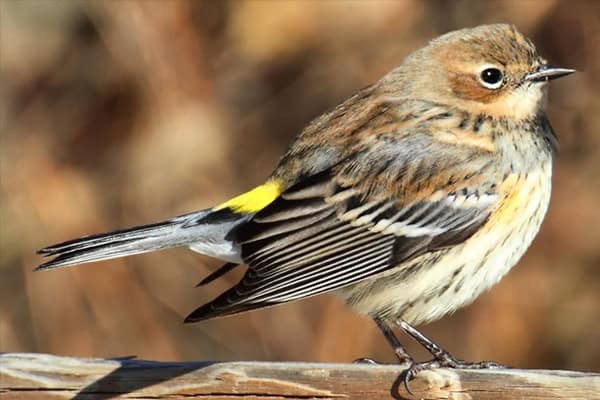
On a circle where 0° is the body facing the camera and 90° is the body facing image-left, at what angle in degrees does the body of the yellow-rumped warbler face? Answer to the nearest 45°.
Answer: approximately 270°
